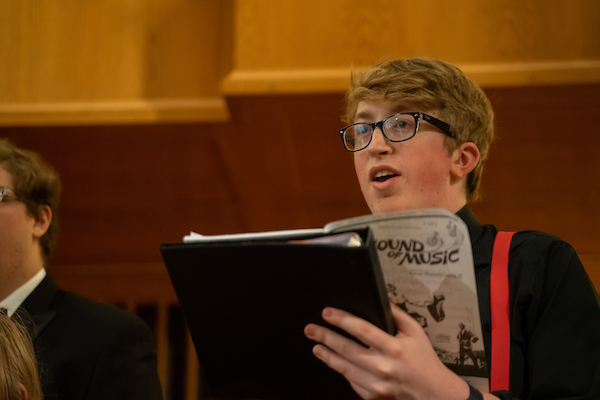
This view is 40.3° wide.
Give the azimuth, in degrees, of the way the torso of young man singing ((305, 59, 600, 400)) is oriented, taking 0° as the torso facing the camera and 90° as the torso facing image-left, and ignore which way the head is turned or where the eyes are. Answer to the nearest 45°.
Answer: approximately 45°

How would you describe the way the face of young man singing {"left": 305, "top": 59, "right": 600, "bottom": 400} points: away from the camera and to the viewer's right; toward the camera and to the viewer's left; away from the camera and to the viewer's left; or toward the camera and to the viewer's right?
toward the camera and to the viewer's left
